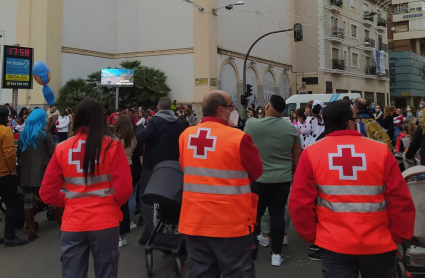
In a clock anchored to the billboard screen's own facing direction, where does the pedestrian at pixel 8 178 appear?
The pedestrian is roughly at 12 o'clock from the billboard screen.

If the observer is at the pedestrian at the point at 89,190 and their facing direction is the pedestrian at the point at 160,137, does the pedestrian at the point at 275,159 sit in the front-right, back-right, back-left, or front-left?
front-right

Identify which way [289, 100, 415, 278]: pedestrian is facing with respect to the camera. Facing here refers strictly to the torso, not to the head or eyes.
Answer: away from the camera

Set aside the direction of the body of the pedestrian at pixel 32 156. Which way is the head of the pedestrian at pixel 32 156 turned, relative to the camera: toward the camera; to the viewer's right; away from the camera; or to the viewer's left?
away from the camera

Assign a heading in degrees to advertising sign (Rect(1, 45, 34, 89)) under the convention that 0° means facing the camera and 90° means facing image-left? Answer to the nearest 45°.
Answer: approximately 0°

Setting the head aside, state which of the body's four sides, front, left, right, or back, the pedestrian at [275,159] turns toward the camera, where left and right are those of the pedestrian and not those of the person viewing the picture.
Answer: back

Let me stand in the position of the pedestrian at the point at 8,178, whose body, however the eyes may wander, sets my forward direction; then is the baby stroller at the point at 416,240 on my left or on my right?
on my right

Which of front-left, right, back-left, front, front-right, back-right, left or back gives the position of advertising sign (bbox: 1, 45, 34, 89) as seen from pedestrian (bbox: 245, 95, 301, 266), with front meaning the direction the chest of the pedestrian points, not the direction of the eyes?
front-left

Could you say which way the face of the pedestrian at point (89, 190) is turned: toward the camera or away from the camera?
away from the camera

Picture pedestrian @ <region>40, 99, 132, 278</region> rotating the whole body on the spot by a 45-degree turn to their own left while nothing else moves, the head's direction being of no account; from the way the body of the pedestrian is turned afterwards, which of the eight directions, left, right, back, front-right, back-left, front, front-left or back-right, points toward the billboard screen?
front-right

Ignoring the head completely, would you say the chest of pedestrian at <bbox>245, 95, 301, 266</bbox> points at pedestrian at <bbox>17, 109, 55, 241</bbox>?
no

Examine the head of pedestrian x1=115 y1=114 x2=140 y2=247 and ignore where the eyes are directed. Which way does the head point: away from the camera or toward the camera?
away from the camera

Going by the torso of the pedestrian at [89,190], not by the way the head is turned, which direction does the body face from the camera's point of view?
away from the camera
